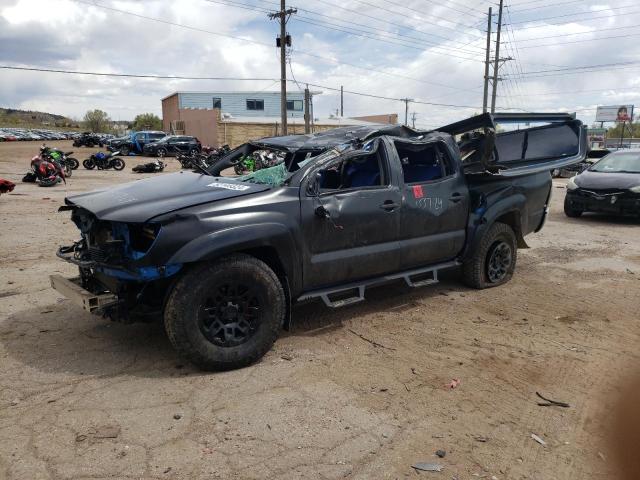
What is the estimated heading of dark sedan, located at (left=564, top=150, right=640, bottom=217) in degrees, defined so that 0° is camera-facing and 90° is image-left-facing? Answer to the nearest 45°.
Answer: approximately 45°

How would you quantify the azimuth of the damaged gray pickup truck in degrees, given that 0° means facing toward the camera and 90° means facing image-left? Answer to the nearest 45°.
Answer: approximately 45°

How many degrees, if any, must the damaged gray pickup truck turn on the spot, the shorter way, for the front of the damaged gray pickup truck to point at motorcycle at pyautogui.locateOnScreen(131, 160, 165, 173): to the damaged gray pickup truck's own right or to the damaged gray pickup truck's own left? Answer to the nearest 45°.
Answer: approximately 135° to the damaged gray pickup truck's own right

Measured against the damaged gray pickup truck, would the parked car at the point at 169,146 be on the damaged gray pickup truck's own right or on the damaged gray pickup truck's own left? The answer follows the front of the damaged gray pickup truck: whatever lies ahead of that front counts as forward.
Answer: on the damaged gray pickup truck's own right

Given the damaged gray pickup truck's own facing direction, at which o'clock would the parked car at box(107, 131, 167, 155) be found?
The parked car is roughly at 4 o'clock from the damaged gray pickup truck.

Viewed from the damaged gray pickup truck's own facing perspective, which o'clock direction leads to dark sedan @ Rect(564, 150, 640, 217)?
The dark sedan is roughly at 6 o'clock from the damaged gray pickup truck.
